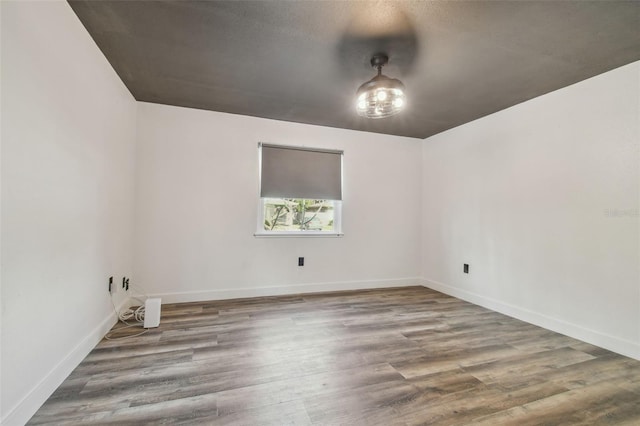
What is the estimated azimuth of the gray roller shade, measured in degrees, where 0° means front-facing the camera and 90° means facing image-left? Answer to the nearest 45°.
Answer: approximately 0°

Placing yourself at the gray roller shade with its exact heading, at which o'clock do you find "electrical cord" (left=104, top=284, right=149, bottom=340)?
The electrical cord is roughly at 2 o'clock from the gray roller shade.

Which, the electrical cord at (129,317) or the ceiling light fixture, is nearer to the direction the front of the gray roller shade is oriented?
the ceiling light fixture

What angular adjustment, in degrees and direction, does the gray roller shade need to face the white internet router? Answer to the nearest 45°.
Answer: approximately 45° to its right
